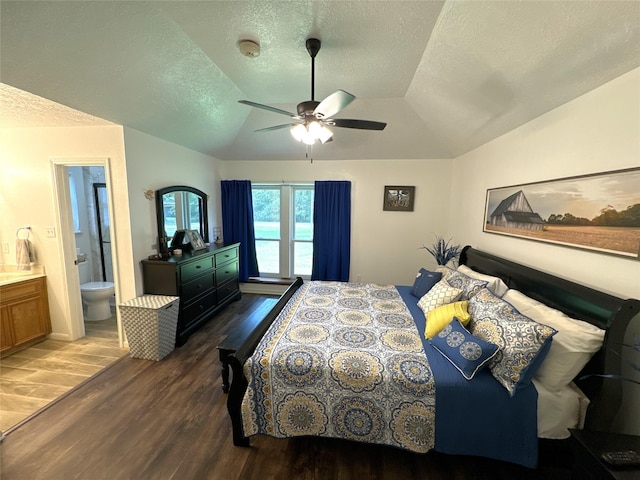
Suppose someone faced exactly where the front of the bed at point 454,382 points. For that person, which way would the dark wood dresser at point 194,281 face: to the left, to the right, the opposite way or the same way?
the opposite way

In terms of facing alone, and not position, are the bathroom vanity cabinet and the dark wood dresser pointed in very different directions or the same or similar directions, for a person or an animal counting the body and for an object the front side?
same or similar directions

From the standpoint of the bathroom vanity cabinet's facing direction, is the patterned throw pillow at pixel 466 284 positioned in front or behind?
in front

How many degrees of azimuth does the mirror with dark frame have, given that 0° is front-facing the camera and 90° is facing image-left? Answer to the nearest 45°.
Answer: approximately 315°

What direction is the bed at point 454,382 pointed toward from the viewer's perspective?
to the viewer's left

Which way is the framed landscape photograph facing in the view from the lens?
facing the viewer and to the left of the viewer

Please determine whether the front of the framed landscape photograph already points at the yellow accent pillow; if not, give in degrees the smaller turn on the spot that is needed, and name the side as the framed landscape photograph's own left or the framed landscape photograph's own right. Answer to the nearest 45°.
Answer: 0° — it already faces it

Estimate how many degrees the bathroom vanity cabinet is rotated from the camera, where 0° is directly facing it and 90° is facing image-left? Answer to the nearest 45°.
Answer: approximately 315°

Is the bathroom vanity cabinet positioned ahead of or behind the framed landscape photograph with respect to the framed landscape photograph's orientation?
ahead

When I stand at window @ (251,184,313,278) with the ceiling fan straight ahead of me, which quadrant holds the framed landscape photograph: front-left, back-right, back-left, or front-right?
front-left

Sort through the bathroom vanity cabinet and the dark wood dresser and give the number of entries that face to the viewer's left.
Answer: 0

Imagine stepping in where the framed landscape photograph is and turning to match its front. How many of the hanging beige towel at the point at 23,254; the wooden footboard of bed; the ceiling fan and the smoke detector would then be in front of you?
4

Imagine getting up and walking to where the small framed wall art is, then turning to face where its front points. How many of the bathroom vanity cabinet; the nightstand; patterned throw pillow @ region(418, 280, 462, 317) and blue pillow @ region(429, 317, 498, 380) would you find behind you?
0

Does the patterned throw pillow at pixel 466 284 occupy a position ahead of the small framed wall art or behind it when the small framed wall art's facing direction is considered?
ahead

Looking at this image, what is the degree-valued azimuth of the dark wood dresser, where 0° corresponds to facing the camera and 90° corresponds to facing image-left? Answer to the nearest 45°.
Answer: approximately 315°

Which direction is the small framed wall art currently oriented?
toward the camera

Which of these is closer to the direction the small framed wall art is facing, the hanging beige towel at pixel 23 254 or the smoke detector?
the smoke detector

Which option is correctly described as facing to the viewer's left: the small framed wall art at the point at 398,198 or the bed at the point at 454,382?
the bed

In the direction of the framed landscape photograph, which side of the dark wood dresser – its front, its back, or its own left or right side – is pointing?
front
